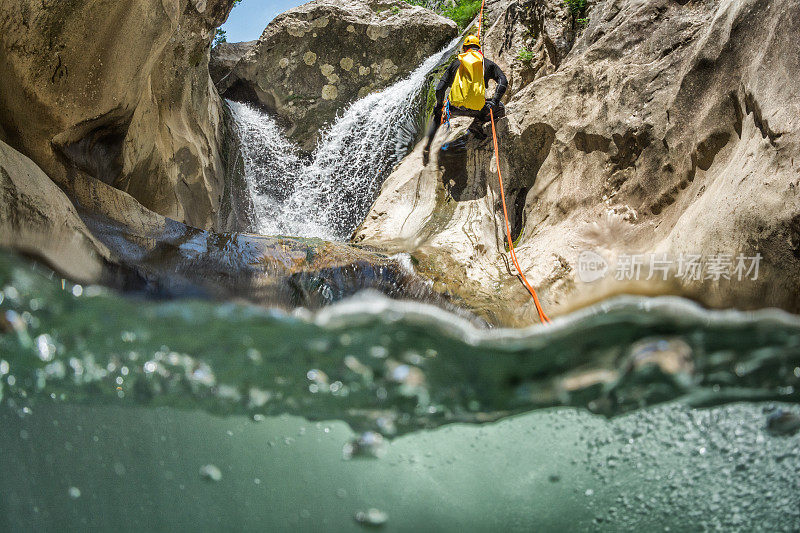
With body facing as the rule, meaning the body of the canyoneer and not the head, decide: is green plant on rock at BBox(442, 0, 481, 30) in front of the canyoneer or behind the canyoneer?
in front

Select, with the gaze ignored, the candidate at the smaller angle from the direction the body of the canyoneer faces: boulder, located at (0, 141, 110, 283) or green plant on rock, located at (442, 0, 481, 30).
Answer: the green plant on rock

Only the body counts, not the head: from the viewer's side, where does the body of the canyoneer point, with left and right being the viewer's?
facing away from the viewer

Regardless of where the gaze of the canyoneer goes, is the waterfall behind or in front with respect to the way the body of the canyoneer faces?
in front

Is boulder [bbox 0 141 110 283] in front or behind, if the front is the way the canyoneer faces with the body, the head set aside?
behind

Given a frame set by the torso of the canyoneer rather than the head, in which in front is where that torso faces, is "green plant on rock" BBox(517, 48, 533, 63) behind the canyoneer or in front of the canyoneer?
in front
